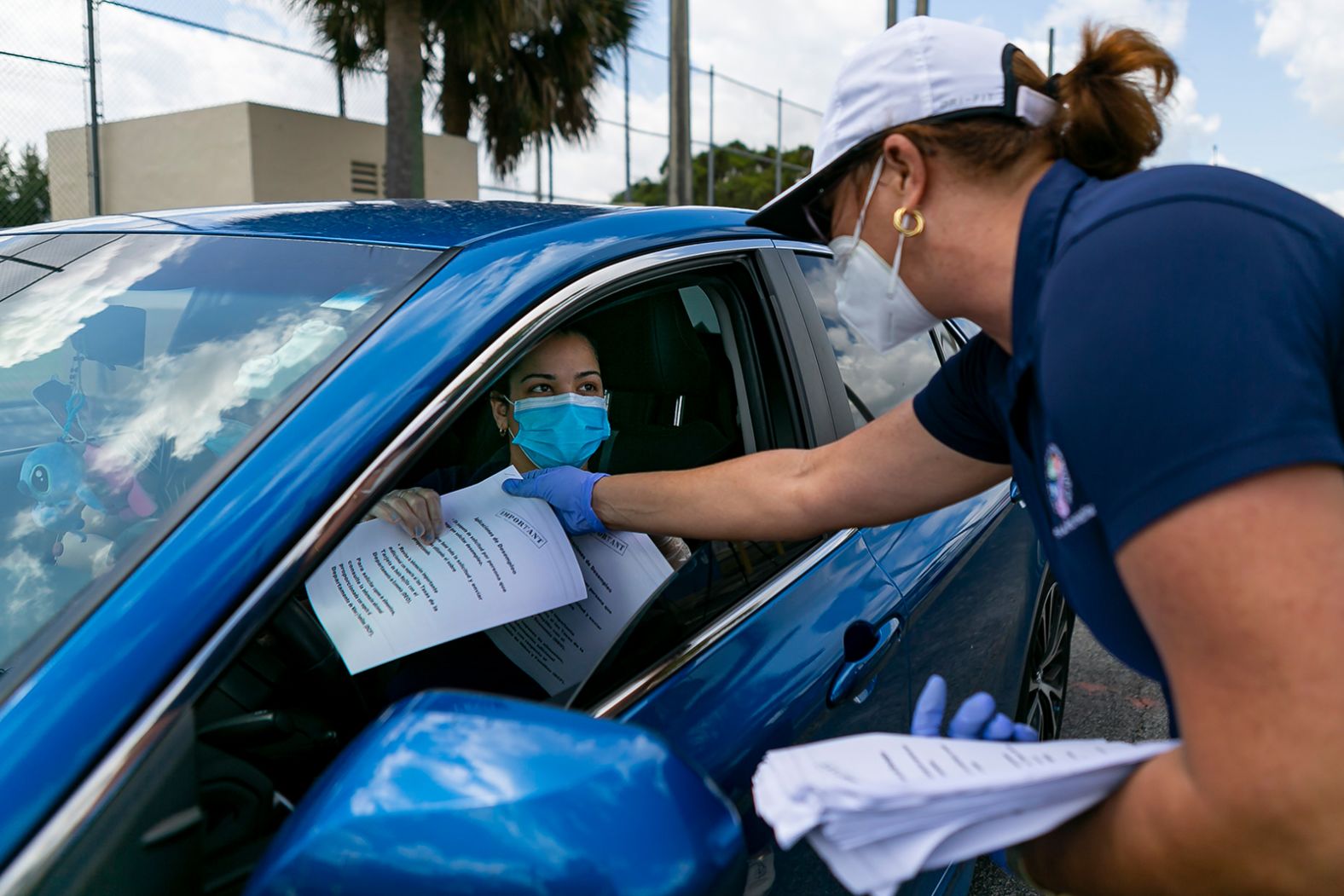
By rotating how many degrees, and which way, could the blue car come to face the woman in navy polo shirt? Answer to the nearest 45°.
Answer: approximately 90° to its left

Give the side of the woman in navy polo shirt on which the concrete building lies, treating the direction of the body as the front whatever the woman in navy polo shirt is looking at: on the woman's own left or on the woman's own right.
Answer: on the woman's own right

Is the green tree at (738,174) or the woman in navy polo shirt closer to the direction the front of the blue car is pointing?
the woman in navy polo shirt

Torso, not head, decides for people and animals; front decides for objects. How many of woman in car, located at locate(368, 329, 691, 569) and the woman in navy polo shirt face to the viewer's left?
1

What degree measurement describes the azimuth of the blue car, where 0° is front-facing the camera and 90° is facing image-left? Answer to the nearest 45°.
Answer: approximately 45°

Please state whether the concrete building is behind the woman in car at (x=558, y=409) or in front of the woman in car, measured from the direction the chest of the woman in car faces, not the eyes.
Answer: behind

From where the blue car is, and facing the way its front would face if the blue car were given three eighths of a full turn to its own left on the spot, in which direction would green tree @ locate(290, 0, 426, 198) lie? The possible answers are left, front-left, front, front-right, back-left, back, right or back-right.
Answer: left

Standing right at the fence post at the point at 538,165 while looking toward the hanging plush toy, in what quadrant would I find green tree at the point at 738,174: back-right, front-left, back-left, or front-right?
back-left

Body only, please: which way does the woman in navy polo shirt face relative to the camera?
to the viewer's left
